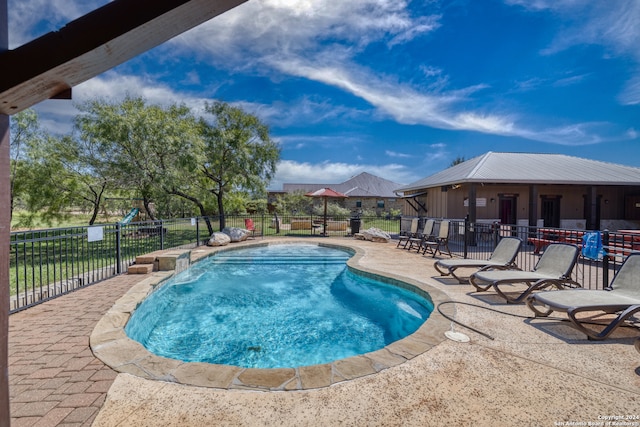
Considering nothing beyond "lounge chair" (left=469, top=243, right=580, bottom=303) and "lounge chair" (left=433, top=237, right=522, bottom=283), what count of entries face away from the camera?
0

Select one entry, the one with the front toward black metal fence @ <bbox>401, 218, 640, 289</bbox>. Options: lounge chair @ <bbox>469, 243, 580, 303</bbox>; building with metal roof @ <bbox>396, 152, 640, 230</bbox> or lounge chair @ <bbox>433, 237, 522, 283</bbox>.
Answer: the building with metal roof

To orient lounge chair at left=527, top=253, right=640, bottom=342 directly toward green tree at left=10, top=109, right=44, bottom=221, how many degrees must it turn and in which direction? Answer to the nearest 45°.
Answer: approximately 45° to its right

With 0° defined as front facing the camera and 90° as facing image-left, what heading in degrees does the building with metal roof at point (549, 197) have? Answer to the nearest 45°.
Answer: approximately 0°

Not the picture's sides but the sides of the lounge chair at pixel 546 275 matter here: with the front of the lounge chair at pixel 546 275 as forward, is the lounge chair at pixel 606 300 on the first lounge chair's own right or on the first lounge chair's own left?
on the first lounge chair's own left

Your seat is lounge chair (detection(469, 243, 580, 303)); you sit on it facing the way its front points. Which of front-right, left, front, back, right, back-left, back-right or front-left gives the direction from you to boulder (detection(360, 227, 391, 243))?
right

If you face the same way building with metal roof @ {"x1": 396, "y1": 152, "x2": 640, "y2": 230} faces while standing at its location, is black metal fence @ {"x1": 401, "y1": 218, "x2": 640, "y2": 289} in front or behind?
in front
